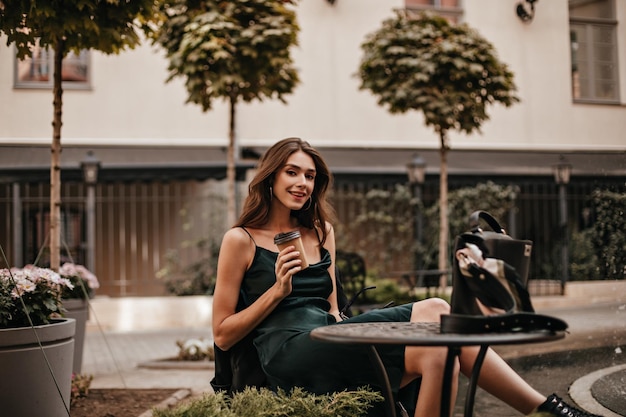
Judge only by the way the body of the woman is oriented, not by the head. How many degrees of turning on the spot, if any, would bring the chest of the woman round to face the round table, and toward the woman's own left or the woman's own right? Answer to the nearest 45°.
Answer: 0° — they already face it

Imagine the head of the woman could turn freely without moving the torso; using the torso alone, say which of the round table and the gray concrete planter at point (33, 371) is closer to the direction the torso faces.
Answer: the round table

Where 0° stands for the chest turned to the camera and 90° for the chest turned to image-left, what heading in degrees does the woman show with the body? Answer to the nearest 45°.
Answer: approximately 315°

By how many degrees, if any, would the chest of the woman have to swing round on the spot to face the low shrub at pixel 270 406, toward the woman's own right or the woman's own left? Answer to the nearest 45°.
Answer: approximately 45° to the woman's own right

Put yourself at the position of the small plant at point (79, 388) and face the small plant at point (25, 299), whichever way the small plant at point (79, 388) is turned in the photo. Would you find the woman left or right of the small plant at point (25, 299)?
left

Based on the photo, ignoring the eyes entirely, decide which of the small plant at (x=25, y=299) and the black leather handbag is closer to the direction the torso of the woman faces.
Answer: the black leather handbag

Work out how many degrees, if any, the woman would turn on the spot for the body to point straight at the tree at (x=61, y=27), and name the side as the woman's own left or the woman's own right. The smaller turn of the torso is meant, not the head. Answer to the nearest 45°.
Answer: approximately 180°
